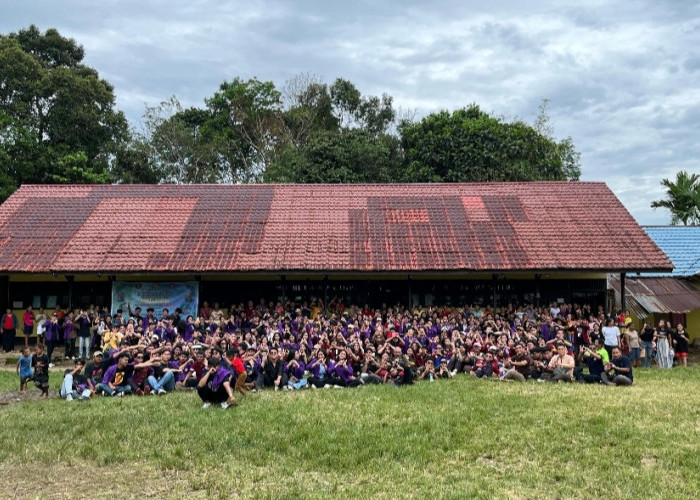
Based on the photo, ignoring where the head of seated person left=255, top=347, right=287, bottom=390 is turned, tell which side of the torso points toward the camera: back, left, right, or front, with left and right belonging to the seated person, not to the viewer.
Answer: front

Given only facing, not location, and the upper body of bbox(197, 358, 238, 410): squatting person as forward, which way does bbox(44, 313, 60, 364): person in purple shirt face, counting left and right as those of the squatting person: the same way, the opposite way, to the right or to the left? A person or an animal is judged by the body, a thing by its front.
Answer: the same way

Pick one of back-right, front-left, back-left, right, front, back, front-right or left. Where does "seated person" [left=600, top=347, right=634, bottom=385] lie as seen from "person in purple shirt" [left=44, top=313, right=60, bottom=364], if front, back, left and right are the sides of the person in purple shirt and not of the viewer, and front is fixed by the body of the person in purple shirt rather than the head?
front-left

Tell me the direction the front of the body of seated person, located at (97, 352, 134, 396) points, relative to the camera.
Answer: toward the camera

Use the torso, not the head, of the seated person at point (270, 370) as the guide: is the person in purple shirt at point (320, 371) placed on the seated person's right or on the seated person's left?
on the seated person's left

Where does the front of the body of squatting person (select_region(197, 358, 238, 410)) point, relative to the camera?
toward the camera

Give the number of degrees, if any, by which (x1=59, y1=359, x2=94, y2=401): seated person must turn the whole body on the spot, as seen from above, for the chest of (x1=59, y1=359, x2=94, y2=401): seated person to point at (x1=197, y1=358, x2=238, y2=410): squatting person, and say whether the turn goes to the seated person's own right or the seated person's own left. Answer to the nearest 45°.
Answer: approximately 45° to the seated person's own left

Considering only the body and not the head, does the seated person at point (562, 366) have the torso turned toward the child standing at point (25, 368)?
no

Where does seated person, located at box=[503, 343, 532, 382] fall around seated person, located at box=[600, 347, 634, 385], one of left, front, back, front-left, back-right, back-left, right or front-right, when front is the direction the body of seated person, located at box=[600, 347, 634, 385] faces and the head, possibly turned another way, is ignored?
front-right

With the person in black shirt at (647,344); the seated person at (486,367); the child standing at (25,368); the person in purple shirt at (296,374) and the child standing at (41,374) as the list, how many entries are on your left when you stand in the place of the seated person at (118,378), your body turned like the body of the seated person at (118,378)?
3

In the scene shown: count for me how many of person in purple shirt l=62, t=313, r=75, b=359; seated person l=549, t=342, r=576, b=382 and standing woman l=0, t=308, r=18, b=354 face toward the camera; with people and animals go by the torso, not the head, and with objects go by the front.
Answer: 3

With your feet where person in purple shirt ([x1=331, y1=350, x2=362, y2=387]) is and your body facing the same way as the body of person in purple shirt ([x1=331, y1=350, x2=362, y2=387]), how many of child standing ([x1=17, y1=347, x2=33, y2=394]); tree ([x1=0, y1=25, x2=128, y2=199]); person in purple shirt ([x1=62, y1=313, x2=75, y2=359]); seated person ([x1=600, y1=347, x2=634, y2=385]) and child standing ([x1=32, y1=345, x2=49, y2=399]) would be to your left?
1

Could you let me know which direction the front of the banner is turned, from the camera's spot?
facing the viewer

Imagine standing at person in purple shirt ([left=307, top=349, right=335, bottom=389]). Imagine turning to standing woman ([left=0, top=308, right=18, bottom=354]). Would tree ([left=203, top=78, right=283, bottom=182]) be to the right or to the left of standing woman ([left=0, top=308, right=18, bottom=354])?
right

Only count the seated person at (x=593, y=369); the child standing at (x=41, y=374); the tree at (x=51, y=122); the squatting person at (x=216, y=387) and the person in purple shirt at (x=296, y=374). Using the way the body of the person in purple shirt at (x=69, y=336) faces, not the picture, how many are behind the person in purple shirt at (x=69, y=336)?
1

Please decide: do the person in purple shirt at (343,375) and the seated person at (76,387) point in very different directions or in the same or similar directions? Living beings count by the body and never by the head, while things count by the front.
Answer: same or similar directions
